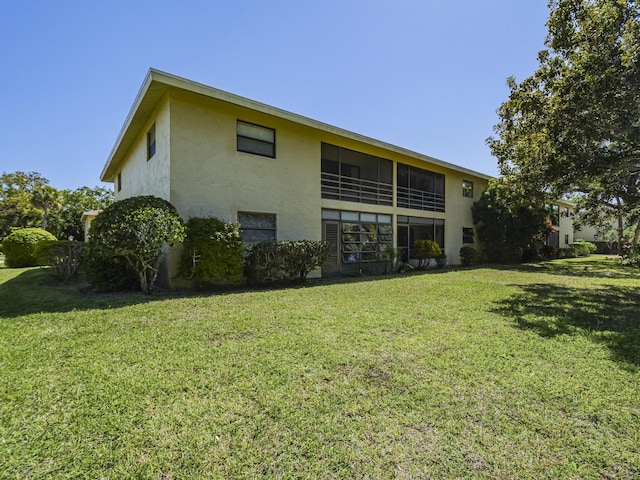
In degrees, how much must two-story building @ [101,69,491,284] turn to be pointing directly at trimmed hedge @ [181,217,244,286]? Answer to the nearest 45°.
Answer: approximately 90° to its right

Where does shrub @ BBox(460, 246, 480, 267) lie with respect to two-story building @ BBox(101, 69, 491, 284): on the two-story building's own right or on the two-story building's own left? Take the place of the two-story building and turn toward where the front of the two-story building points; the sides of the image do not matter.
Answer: on the two-story building's own left

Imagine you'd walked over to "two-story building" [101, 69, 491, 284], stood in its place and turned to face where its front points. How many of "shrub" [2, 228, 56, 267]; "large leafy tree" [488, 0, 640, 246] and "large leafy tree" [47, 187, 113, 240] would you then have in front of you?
1

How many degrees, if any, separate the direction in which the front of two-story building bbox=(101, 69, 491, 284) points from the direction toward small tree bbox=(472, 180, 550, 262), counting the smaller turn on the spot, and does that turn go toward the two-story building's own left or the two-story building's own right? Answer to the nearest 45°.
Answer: approximately 90° to the two-story building's own left

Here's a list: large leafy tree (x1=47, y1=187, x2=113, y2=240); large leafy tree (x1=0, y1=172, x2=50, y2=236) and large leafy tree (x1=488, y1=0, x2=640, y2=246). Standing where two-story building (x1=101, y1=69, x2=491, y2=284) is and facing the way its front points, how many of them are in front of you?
1

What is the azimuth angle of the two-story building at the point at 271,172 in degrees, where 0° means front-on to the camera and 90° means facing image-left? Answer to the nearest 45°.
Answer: approximately 315°

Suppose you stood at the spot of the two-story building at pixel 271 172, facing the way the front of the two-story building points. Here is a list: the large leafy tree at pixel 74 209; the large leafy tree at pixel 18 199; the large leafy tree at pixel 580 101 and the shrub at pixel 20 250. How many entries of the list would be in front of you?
1

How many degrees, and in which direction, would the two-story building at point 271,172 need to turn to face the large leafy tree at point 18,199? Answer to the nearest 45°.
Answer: approximately 180°
